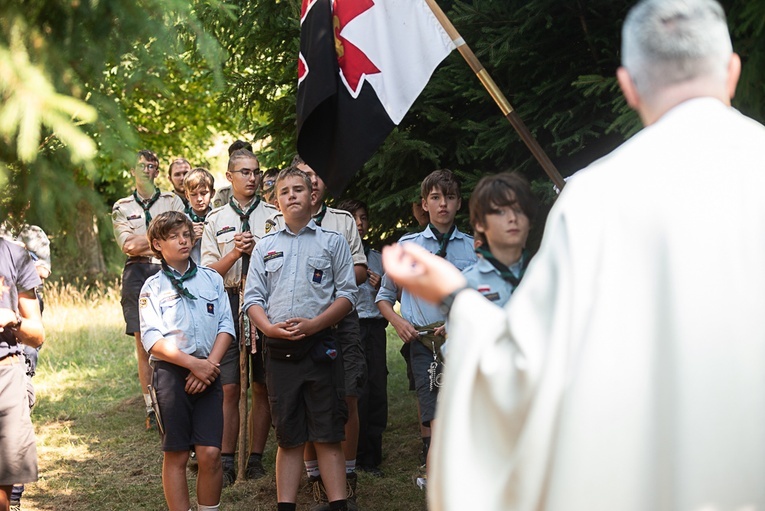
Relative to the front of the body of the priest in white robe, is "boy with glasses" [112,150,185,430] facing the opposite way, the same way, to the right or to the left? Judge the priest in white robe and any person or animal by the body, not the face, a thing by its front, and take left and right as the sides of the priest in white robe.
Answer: the opposite way

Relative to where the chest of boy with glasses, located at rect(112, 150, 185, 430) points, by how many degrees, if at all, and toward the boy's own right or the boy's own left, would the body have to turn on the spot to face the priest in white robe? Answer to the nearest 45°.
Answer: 0° — they already face them

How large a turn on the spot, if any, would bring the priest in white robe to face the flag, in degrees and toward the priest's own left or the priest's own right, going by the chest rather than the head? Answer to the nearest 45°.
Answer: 0° — they already face it

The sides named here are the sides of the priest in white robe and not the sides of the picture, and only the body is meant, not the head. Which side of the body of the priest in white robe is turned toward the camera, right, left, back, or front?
back

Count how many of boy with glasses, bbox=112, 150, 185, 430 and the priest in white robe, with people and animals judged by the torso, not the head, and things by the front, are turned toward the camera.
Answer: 1

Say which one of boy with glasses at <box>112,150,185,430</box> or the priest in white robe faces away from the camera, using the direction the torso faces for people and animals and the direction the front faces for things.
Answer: the priest in white robe

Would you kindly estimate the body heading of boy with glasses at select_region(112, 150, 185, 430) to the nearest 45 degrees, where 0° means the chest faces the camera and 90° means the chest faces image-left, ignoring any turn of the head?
approximately 0°

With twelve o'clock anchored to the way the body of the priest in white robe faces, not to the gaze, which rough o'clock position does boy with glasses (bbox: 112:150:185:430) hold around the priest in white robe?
The boy with glasses is roughly at 11 o'clock from the priest in white robe.

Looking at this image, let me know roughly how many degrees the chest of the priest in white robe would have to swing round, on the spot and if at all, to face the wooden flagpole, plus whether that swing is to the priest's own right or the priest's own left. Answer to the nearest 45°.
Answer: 0° — they already face it
